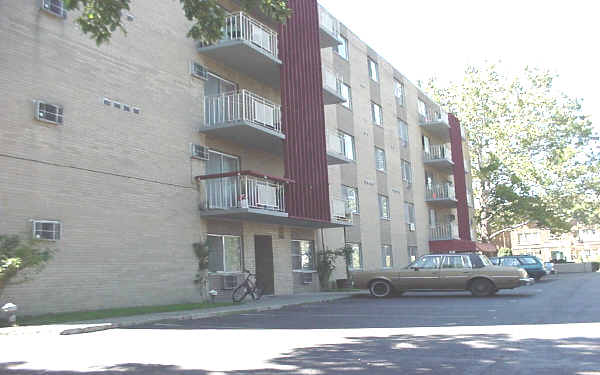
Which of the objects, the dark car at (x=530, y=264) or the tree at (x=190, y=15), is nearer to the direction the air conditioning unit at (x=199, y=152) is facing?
the tree

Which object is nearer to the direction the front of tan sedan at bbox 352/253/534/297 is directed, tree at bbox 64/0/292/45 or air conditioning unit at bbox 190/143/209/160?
the air conditioning unit

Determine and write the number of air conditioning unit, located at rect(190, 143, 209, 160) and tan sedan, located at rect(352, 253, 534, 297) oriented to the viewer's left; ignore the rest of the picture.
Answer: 1

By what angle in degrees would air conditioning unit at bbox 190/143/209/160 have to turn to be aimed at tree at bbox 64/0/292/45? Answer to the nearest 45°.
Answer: approximately 45° to its right

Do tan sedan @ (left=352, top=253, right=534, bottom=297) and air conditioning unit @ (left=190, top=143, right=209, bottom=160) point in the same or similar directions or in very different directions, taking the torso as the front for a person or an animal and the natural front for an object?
very different directions

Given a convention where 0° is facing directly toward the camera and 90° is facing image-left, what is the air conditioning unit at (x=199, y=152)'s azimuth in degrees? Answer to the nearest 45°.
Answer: approximately 315°

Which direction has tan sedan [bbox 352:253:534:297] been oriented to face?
to the viewer's left

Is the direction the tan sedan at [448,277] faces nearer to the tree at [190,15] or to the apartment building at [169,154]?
the apartment building

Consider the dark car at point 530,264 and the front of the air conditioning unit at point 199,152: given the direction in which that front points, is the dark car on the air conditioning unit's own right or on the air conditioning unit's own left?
on the air conditioning unit's own left
